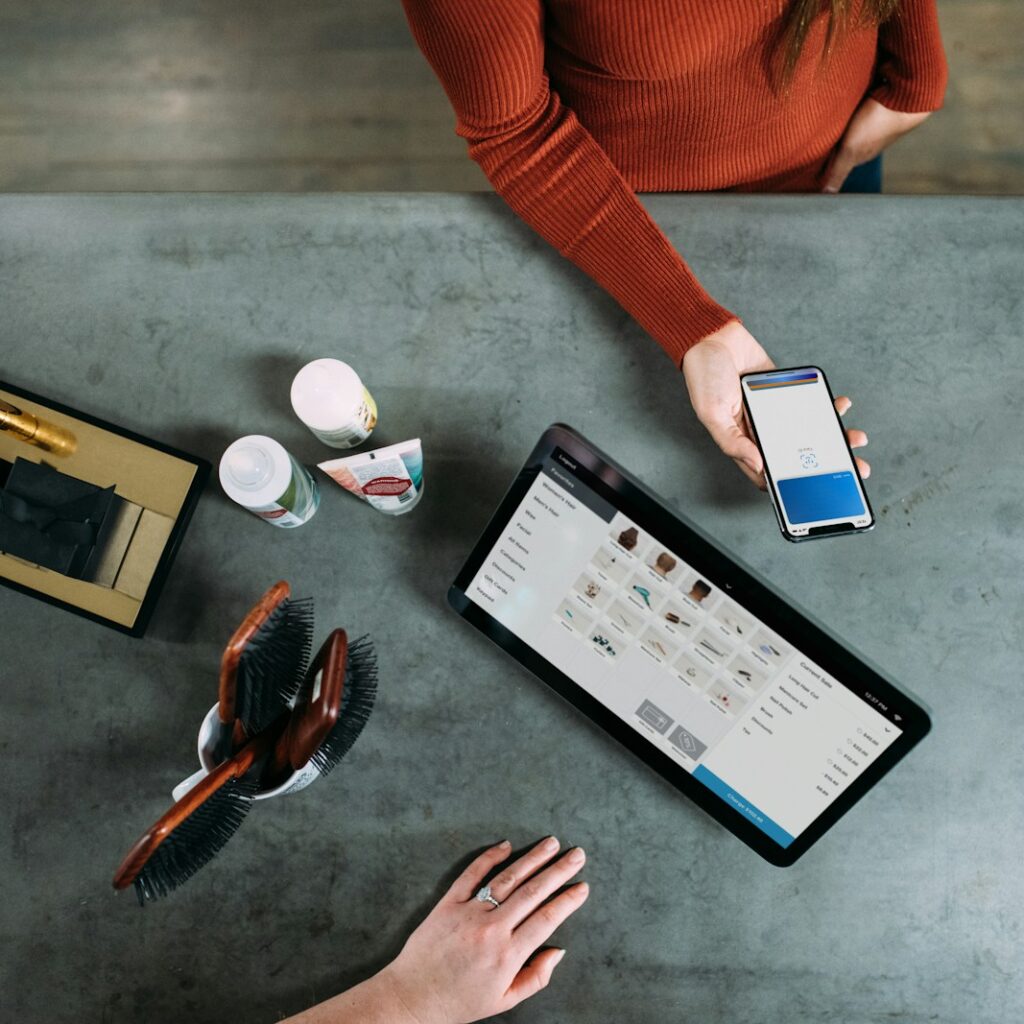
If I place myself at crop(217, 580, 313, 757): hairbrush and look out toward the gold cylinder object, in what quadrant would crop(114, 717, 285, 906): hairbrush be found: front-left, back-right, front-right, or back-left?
back-left

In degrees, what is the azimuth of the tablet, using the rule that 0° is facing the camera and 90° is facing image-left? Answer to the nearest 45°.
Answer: approximately 45°
